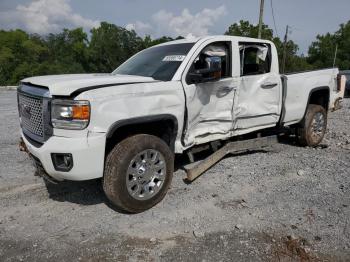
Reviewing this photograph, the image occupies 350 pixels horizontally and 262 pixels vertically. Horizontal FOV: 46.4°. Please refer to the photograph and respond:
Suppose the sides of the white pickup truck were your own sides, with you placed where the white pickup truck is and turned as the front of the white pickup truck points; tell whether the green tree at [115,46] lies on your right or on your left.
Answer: on your right

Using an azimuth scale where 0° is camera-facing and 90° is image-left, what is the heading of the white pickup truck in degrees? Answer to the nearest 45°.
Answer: approximately 45°
